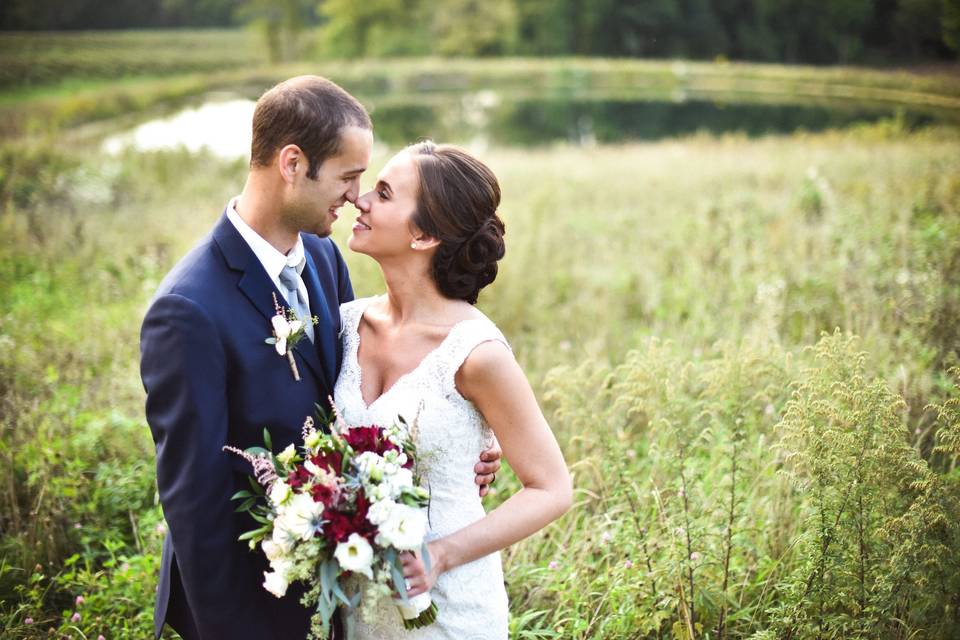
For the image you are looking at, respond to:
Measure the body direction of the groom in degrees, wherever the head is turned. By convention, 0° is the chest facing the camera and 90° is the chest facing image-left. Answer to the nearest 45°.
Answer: approximately 315°

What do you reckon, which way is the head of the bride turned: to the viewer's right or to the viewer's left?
to the viewer's left

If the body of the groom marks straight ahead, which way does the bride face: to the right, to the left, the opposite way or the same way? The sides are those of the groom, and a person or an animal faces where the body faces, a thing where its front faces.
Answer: to the right

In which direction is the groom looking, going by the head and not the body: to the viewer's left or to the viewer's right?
to the viewer's right

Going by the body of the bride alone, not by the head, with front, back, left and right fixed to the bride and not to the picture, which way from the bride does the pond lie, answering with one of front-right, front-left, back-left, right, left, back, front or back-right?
back-right

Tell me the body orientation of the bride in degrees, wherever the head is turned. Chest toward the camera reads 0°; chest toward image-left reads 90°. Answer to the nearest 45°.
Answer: approximately 45°

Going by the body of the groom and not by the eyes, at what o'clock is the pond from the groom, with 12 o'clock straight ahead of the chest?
The pond is roughly at 8 o'clock from the groom.
